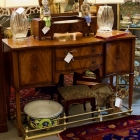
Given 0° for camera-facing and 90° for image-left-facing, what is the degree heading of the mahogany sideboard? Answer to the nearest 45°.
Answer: approximately 315°
